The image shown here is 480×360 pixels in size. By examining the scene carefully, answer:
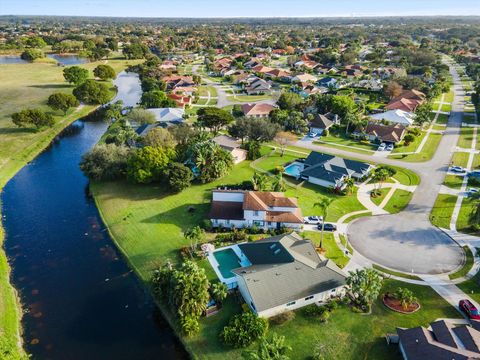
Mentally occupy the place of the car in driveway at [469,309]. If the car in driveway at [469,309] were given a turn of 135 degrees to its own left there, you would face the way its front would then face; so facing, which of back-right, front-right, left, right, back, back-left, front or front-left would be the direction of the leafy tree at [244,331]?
back-left

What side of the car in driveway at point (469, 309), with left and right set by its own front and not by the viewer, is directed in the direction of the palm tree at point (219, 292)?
right

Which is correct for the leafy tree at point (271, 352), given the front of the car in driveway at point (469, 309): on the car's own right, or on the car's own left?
on the car's own right

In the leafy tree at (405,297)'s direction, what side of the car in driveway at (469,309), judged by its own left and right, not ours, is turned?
right

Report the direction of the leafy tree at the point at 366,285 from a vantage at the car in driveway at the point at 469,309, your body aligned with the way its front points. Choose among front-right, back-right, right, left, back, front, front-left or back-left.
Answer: right

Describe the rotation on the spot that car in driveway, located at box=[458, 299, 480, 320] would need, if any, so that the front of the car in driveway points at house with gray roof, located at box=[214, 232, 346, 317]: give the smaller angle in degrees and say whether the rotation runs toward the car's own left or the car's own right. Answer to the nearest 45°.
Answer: approximately 90° to the car's own right

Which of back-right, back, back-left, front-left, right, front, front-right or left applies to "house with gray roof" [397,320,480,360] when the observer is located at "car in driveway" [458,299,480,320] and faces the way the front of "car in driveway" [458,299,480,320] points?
front-right
